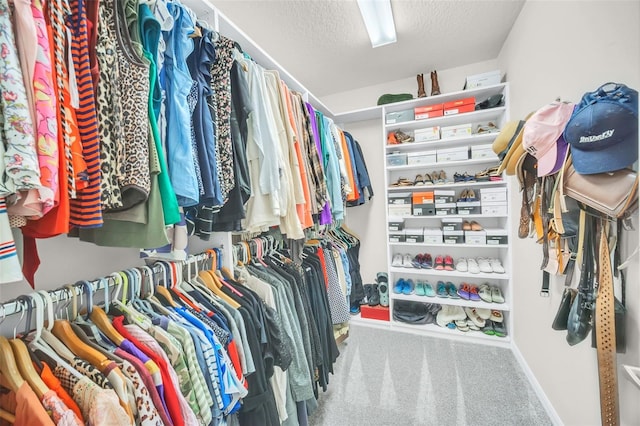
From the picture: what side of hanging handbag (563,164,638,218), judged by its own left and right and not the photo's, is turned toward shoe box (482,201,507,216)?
right

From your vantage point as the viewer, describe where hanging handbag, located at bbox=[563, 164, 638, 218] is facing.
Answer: facing the viewer and to the left of the viewer

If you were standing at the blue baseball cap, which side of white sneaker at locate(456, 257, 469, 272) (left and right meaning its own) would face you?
front

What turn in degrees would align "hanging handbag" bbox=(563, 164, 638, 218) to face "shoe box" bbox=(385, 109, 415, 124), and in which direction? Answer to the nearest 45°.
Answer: approximately 90° to its right

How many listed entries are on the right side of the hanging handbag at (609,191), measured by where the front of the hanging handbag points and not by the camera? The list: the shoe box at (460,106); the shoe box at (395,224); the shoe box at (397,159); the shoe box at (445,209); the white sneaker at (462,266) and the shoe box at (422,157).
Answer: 6

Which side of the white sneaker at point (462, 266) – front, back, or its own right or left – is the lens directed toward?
front

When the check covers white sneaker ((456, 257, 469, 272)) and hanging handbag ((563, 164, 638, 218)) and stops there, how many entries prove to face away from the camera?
0
